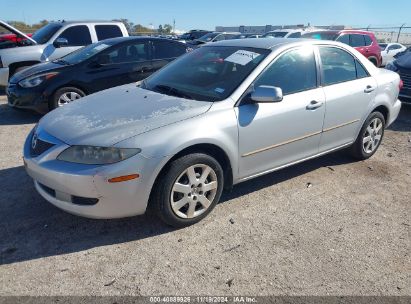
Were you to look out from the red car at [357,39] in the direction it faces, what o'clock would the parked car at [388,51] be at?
The parked car is roughly at 5 o'clock from the red car.

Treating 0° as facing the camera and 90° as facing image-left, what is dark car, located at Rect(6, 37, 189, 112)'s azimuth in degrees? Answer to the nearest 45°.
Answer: approximately 45°

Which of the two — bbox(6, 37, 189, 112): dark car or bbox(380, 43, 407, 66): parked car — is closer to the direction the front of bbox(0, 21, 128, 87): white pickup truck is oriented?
the dark car

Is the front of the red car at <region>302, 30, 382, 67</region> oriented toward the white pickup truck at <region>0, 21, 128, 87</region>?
yes

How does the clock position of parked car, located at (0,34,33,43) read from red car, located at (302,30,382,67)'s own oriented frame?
The parked car is roughly at 12 o'clock from the red car.

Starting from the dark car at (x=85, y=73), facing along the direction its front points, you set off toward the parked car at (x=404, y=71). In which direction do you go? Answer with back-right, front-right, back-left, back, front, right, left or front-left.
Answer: back-left

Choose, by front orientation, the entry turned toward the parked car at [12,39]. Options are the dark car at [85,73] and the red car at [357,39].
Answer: the red car
